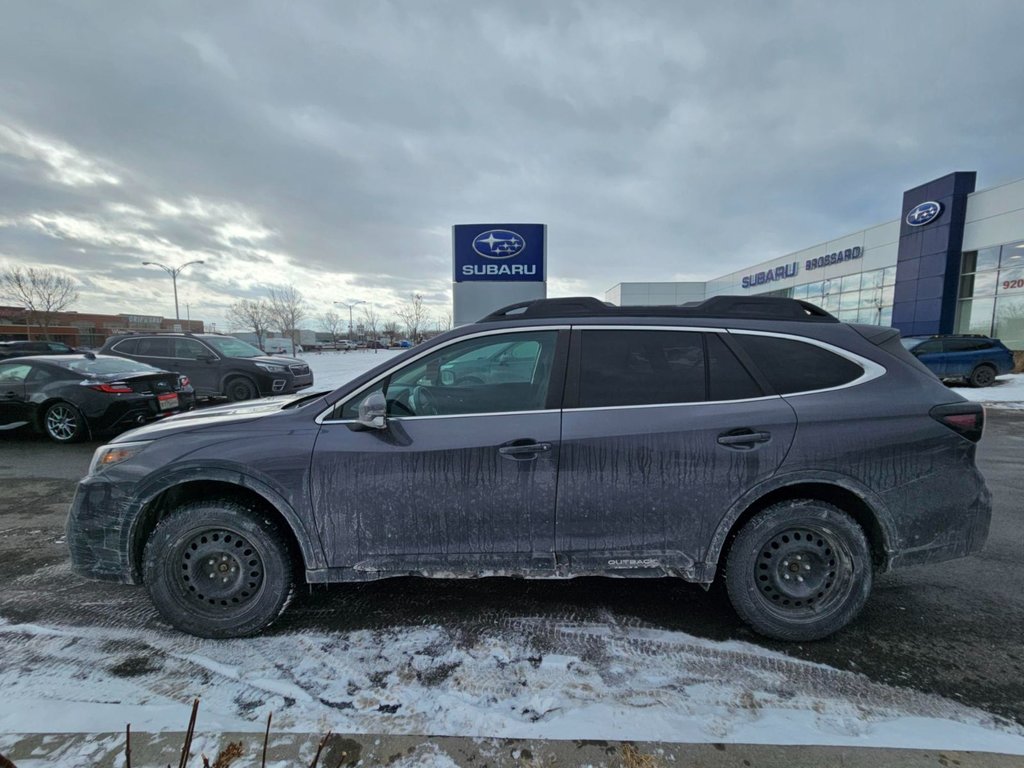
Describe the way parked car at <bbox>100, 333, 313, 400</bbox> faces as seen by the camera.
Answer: facing the viewer and to the right of the viewer

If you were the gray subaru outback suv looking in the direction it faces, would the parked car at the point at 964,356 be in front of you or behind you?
behind

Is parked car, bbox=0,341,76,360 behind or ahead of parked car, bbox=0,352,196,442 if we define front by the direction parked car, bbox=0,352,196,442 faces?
ahead

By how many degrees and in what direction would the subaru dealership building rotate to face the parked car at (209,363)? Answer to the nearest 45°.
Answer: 0° — it already faces it

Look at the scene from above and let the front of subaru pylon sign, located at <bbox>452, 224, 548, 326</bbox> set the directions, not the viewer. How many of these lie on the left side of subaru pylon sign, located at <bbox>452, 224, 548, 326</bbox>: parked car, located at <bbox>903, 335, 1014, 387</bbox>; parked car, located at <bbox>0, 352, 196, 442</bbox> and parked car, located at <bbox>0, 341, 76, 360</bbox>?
1

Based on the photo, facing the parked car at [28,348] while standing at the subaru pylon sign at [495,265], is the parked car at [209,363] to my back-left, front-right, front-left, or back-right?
front-left

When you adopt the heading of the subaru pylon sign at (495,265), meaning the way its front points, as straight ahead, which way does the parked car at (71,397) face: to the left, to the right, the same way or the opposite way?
to the right

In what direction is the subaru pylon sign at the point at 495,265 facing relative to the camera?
toward the camera

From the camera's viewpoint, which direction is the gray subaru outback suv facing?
to the viewer's left
